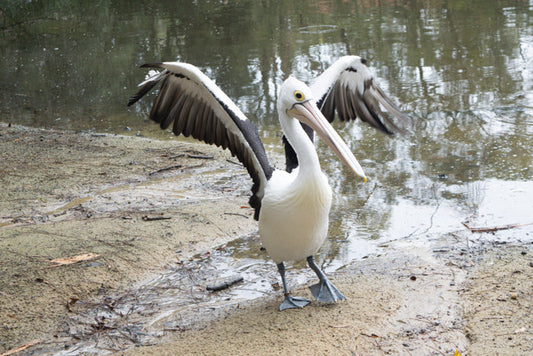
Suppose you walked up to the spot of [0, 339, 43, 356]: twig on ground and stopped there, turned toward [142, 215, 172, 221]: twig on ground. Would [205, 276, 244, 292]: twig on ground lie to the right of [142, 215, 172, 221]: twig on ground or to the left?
right

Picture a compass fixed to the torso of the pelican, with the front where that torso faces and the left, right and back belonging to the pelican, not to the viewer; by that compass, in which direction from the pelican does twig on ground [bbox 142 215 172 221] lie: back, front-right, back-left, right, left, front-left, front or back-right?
back

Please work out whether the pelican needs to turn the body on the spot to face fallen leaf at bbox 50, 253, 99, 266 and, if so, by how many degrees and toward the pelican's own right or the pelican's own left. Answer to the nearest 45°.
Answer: approximately 135° to the pelican's own right

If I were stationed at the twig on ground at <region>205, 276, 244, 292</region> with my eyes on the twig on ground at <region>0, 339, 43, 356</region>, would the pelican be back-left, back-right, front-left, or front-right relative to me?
back-left

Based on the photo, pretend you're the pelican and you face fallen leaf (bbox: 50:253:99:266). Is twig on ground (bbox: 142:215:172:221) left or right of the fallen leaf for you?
right

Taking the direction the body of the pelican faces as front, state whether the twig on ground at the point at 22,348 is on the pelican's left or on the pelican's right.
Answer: on the pelican's right

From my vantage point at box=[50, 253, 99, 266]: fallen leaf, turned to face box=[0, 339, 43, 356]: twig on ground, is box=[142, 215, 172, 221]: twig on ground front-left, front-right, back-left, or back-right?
back-left

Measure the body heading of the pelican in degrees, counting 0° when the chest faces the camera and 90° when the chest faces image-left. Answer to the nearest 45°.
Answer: approximately 315°
